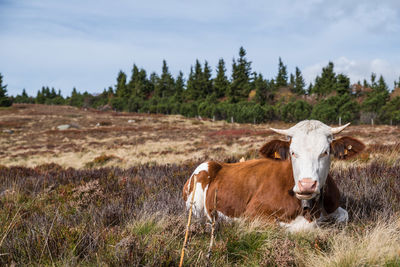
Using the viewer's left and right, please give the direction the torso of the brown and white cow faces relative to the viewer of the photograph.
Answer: facing the viewer and to the right of the viewer

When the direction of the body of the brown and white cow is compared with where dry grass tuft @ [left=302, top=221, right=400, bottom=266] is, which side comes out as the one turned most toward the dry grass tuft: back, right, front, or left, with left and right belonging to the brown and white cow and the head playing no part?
front
